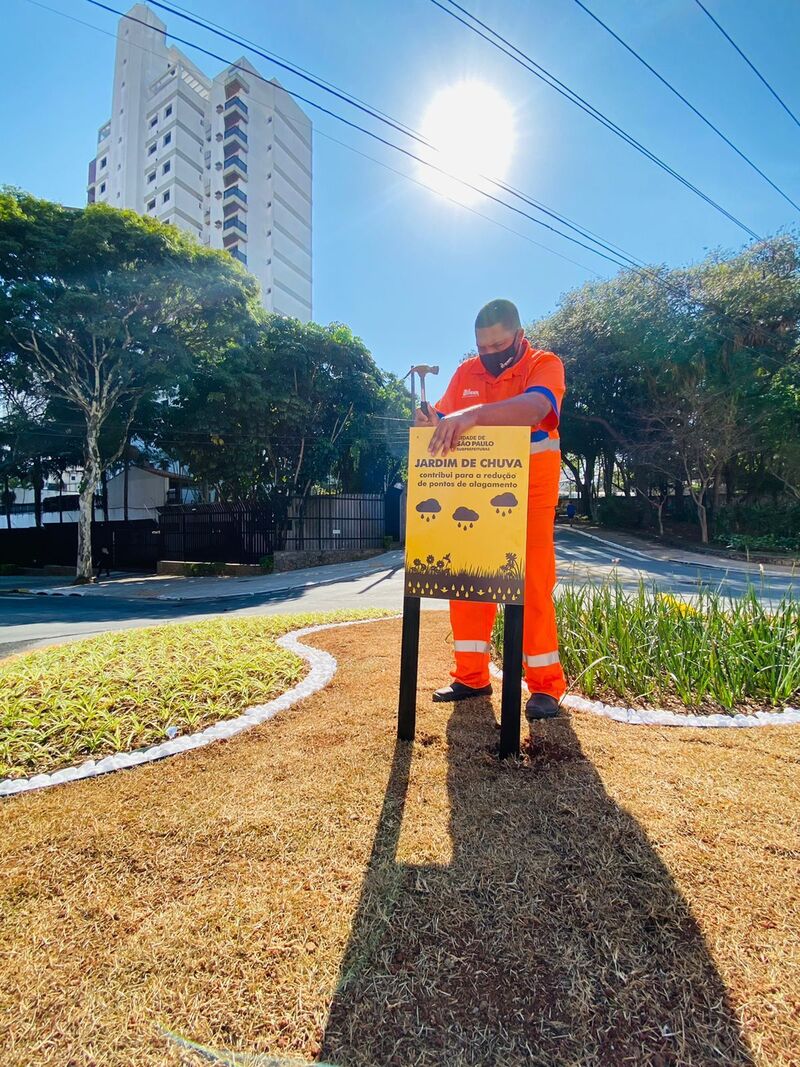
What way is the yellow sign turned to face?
toward the camera

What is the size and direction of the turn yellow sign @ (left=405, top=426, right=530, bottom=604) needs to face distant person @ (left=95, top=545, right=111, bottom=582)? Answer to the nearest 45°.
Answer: approximately 135° to its right

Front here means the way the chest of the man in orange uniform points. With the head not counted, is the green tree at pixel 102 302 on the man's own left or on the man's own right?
on the man's own right

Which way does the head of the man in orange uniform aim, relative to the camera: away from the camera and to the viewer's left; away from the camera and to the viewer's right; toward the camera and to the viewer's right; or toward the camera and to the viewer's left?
toward the camera and to the viewer's left

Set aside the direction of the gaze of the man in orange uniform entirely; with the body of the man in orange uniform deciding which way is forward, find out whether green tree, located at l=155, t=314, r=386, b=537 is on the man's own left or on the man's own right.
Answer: on the man's own right

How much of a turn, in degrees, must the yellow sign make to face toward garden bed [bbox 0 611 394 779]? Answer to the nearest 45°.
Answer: approximately 90° to its right

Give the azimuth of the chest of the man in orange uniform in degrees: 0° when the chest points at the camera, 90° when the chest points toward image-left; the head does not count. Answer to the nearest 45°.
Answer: approximately 45°

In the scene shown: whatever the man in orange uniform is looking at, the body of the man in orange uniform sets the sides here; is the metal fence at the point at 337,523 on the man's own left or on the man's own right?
on the man's own right
